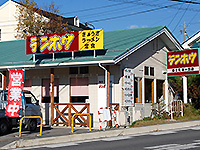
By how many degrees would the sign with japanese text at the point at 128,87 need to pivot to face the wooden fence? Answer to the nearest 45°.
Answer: approximately 90° to its right

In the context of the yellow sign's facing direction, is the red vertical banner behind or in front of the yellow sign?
in front

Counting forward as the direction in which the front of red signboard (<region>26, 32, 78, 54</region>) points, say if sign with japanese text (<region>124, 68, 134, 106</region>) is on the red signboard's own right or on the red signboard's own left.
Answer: on the red signboard's own left

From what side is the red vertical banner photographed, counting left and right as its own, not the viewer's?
front

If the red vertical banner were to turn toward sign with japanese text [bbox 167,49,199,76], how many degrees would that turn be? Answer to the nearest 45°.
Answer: approximately 135° to its left

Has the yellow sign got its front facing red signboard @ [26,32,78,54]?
no

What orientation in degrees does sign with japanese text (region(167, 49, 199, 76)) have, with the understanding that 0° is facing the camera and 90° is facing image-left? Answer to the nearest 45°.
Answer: approximately 45°

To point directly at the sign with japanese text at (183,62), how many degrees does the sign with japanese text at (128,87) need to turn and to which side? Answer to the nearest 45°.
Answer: approximately 135° to its left

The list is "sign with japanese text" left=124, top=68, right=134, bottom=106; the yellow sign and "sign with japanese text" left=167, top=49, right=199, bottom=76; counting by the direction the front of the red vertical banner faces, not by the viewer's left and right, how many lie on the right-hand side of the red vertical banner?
0

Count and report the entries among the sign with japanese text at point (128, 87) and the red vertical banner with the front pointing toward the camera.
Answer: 2
